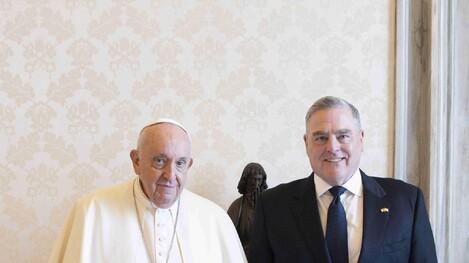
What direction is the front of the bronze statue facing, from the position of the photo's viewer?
facing the viewer and to the right of the viewer

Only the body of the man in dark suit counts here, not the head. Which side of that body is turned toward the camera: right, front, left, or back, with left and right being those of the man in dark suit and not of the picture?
front

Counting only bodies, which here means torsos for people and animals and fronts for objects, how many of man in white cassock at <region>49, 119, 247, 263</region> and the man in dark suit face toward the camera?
2

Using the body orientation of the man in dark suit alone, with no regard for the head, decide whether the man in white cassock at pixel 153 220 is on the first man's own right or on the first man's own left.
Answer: on the first man's own right

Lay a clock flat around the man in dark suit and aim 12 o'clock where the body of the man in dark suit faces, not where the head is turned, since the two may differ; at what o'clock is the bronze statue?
The bronze statue is roughly at 5 o'clock from the man in dark suit.

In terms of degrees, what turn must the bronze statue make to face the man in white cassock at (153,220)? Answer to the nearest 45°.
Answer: approximately 90° to its right

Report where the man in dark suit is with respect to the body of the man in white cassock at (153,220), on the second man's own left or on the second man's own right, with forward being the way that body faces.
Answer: on the second man's own left

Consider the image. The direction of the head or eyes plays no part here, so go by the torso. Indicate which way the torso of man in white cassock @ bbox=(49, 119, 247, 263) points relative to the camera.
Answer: toward the camera

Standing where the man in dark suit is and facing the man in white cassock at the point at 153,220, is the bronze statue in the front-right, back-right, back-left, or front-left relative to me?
front-right

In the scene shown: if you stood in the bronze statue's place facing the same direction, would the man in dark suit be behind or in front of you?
in front

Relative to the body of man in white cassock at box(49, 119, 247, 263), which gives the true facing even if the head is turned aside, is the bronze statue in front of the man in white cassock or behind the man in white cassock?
behind
